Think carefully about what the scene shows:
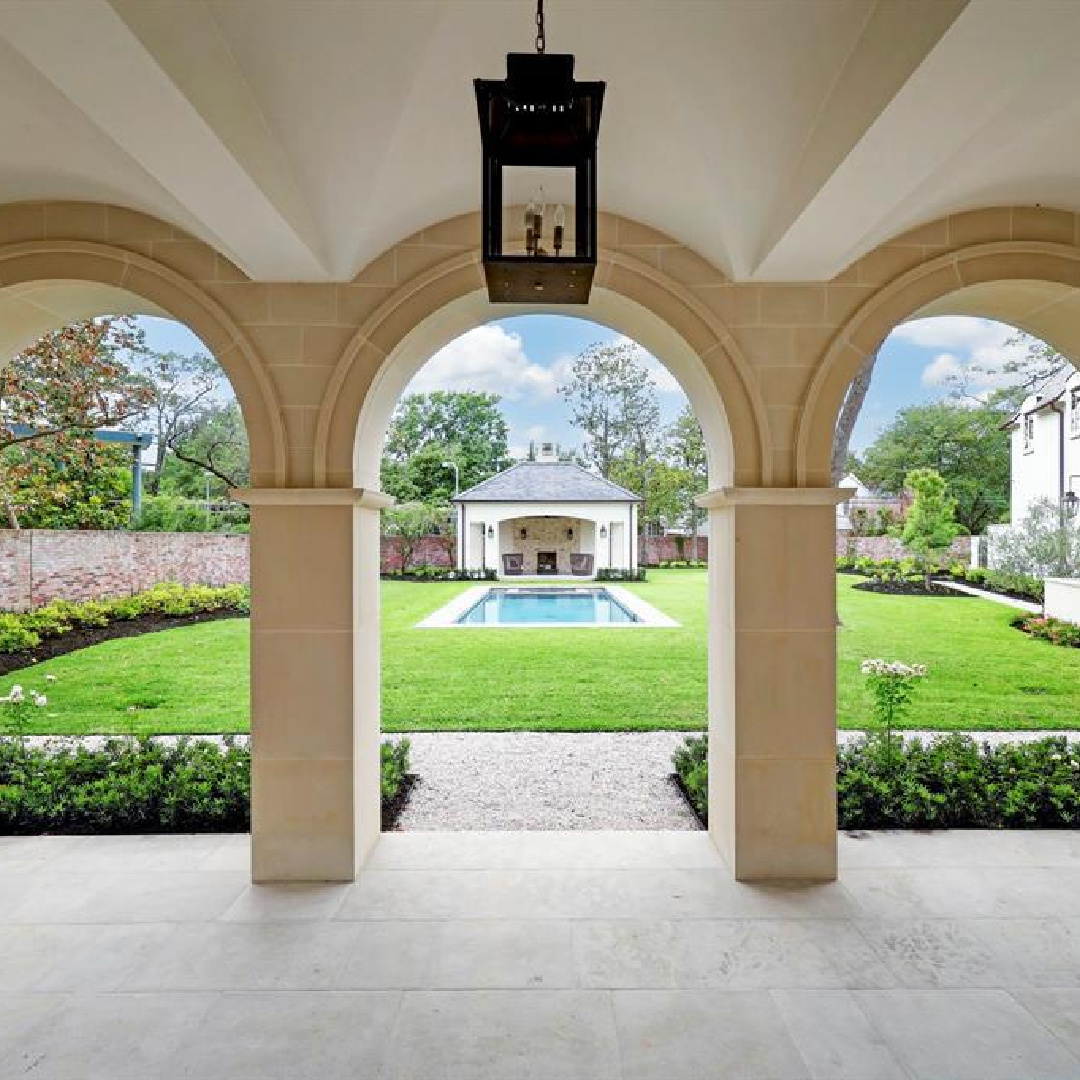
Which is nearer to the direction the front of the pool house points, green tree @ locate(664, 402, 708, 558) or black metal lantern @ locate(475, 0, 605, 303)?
the black metal lantern

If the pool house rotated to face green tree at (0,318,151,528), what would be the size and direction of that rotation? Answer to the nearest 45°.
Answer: approximately 45° to its right

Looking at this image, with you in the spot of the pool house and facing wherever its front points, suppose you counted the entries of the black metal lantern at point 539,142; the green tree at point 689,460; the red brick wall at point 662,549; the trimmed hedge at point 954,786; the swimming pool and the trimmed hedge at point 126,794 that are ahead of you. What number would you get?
4

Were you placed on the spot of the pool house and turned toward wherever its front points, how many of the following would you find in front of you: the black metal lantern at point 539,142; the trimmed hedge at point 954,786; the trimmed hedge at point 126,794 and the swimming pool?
4

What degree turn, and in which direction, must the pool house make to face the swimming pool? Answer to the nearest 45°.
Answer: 0° — it already faces it

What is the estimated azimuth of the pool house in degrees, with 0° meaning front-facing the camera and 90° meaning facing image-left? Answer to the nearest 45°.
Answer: approximately 0°

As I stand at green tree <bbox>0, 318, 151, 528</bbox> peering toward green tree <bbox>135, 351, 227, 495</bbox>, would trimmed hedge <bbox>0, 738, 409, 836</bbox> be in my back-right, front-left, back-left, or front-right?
back-right

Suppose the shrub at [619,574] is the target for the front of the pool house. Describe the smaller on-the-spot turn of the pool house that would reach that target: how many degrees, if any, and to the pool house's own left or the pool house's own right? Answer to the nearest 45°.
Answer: approximately 45° to the pool house's own left

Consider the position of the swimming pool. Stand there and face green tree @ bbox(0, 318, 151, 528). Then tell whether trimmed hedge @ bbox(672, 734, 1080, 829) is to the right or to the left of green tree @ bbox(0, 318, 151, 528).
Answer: left

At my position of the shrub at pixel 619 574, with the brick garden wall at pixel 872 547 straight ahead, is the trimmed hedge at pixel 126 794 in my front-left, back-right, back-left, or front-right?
back-right

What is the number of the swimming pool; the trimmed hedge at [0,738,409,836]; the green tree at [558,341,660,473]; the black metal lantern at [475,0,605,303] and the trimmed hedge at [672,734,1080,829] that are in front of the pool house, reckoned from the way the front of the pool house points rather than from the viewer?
4

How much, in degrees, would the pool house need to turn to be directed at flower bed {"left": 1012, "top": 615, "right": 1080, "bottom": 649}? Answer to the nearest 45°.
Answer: approximately 45° to its left

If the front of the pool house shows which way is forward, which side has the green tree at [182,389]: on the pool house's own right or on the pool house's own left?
on the pool house's own right

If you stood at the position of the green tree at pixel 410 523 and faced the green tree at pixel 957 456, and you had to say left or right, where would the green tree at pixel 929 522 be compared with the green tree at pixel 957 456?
right

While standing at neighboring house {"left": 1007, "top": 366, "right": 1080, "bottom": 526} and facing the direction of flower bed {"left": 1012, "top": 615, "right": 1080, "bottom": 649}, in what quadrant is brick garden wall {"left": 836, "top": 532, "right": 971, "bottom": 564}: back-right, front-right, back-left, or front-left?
back-right

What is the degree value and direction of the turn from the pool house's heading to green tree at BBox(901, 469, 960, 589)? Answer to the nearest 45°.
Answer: approximately 45° to its left
